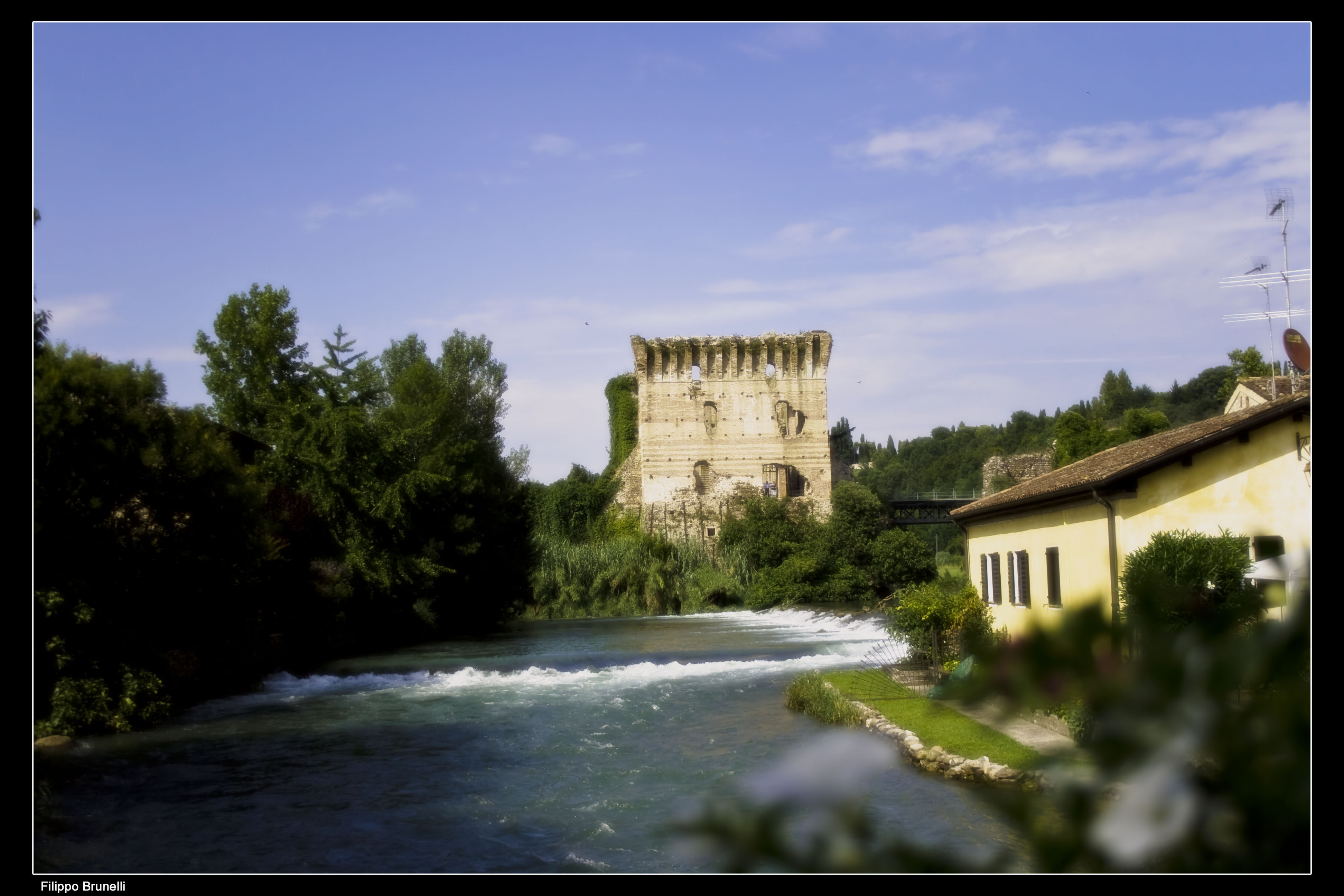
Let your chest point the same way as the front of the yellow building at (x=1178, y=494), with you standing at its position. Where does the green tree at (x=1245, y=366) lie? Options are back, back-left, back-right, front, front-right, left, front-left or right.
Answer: back-right

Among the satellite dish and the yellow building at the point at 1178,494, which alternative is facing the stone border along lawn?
the yellow building

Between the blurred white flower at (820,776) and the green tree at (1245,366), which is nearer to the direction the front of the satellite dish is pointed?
the blurred white flower

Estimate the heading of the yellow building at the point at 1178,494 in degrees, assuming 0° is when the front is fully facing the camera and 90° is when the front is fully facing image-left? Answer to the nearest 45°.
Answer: approximately 45°

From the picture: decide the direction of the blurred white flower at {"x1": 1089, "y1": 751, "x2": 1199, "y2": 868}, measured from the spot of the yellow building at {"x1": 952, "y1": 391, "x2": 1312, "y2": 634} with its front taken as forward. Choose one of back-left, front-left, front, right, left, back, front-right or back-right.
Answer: front-left

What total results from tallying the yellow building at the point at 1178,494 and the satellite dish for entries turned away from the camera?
0
